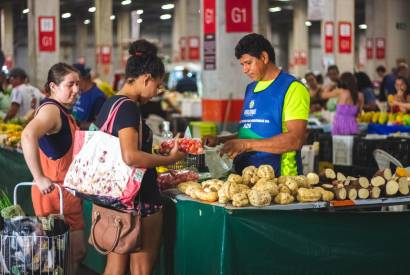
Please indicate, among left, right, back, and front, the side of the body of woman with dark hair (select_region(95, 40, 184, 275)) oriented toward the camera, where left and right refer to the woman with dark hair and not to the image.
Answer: right

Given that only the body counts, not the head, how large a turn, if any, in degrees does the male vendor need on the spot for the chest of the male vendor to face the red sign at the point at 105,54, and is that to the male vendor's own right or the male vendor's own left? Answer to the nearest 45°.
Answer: approximately 135° to the male vendor's own right

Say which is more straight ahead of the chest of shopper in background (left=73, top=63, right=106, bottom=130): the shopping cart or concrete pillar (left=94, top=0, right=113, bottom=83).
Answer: the shopping cart

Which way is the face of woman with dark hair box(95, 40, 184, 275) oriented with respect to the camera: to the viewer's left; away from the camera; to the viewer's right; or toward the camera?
to the viewer's right

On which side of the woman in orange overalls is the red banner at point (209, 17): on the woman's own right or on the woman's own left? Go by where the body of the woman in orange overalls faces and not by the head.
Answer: on the woman's own left
